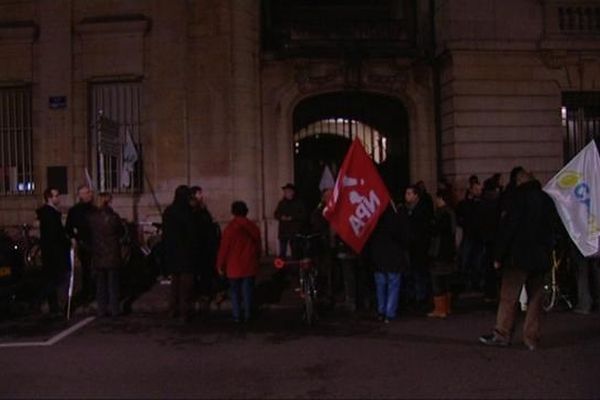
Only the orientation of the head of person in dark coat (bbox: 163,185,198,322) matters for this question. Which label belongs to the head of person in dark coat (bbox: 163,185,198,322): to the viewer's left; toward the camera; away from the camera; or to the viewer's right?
away from the camera

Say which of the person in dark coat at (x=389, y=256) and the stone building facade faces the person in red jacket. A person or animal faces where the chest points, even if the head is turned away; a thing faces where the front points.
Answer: the stone building facade

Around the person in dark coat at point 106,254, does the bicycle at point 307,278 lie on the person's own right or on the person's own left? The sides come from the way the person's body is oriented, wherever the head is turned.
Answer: on the person's own right

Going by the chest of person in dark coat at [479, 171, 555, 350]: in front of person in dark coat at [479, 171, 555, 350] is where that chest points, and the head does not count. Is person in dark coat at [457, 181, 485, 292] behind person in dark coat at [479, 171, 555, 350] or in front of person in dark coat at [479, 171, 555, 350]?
in front

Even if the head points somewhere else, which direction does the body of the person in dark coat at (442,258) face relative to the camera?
to the viewer's left

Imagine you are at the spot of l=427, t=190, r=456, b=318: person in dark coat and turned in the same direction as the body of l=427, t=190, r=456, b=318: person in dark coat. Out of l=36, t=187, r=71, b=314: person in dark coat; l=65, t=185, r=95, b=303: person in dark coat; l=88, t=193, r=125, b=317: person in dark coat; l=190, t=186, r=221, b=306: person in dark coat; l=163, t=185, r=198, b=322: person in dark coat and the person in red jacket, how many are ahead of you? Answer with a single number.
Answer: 6

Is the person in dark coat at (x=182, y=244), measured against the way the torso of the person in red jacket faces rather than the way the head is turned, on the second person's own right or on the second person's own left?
on the second person's own left

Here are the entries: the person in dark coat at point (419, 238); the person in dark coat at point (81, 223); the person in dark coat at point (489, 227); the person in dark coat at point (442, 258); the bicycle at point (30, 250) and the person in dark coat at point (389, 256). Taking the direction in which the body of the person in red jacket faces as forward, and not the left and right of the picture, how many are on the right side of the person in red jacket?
4

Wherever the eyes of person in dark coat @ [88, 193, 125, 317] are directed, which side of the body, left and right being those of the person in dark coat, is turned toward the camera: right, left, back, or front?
back

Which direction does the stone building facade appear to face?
toward the camera

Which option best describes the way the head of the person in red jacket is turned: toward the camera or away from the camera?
away from the camera

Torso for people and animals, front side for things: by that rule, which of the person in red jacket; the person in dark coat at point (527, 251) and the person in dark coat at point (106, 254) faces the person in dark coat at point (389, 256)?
the person in dark coat at point (527, 251)

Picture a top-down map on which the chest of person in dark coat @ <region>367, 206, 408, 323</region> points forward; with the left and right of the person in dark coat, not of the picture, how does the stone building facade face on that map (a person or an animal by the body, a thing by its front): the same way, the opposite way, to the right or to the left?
the opposite way

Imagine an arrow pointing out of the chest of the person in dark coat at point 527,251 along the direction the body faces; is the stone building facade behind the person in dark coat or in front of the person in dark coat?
in front

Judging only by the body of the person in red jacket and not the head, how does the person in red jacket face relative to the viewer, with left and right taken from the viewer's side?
facing away from the viewer
